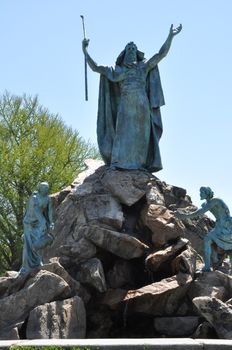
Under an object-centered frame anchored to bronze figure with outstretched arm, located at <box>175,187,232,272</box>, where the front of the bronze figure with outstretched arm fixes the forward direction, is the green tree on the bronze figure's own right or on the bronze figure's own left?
on the bronze figure's own right

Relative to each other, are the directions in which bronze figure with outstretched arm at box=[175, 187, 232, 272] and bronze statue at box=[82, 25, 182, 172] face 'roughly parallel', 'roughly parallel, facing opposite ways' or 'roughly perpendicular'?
roughly perpendicular

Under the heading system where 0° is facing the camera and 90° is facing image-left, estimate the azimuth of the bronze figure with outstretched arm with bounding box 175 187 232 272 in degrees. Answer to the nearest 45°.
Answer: approximately 90°

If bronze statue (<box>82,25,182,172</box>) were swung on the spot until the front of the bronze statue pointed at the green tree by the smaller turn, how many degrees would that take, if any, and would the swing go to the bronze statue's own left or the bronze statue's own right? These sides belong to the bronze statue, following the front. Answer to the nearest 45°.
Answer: approximately 135° to the bronze statue's own right

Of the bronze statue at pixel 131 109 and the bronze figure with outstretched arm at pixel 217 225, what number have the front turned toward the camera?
1
